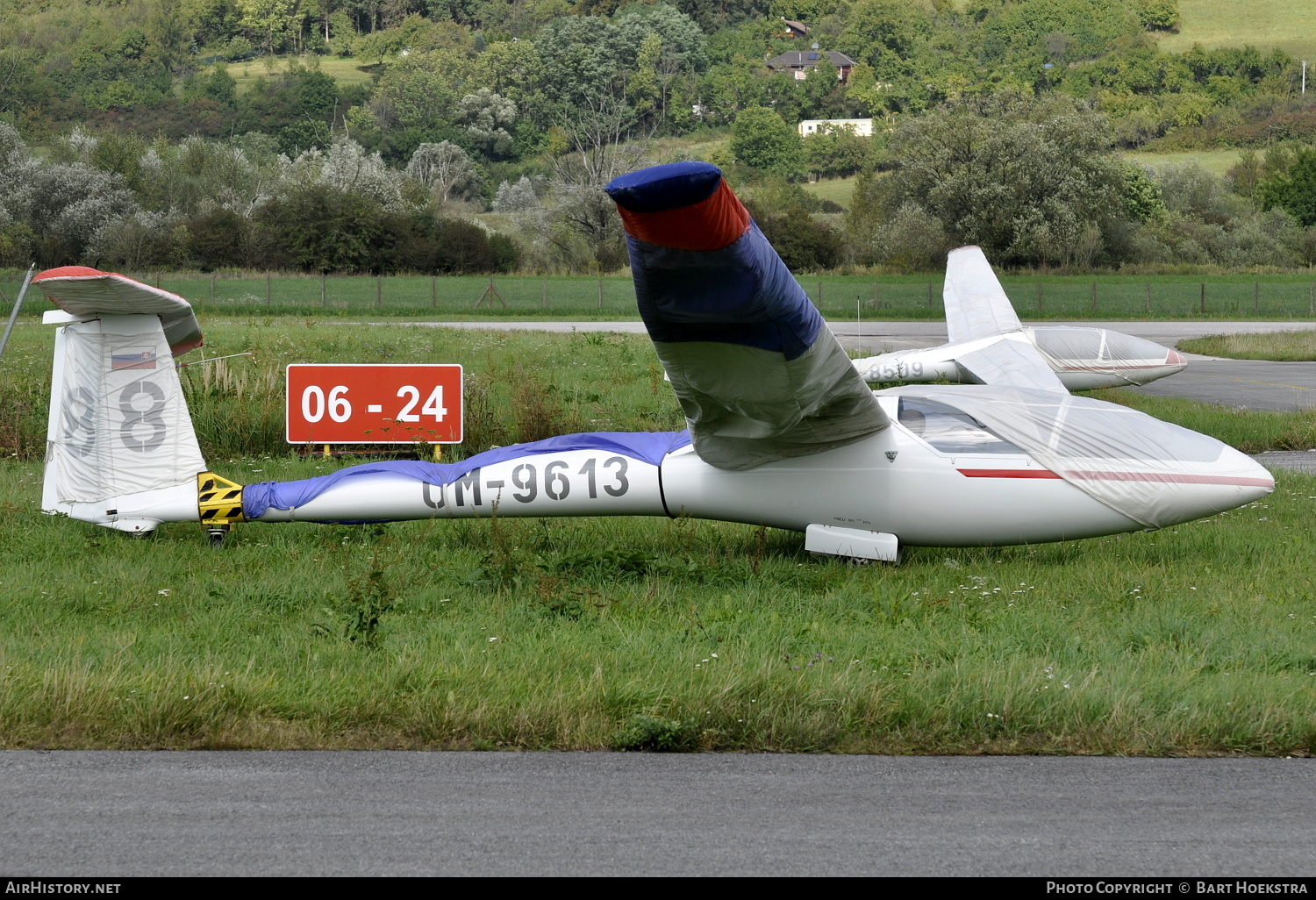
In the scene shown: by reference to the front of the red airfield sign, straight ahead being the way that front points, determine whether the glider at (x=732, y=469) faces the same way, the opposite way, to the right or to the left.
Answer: to the left

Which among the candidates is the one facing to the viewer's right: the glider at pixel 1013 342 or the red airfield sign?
the glider

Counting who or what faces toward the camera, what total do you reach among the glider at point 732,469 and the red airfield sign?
1

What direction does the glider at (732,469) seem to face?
to the viewer's right

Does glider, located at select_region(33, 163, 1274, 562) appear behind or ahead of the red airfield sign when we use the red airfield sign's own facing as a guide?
ahead

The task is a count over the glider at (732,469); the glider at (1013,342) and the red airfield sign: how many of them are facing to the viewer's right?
2

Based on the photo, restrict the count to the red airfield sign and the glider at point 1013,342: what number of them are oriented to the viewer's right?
1

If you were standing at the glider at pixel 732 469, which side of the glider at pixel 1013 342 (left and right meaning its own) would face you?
right

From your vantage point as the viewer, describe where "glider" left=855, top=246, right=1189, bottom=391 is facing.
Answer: facing to the right of the viewer

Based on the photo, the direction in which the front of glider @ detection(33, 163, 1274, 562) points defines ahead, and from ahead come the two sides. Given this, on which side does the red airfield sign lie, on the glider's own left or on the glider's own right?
on the glider's own left
